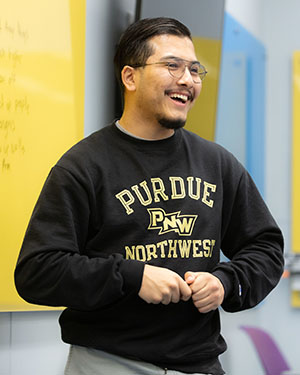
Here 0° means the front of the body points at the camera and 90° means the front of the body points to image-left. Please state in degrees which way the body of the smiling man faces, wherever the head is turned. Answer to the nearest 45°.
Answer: approximately 315°

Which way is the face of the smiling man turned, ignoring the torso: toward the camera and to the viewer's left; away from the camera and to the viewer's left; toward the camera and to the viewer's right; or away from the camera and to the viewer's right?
toward the camera and to the viewer's right

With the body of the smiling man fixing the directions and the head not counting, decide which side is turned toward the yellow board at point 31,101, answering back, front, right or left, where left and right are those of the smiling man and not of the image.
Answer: back

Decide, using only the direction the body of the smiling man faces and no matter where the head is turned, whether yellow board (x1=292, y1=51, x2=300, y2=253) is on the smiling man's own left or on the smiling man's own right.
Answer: on the smiling man's own left

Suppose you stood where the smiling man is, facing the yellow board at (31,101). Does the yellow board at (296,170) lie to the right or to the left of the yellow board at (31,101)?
right

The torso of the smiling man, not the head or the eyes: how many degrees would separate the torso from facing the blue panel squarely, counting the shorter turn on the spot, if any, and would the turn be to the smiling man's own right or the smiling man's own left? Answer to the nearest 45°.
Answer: approximately 135° to the smiling man's own left
